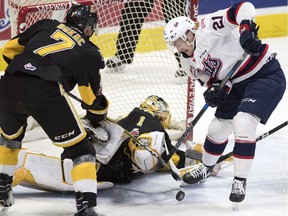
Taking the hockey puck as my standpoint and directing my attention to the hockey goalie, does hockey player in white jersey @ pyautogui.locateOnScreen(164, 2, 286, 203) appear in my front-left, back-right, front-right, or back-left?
back-right

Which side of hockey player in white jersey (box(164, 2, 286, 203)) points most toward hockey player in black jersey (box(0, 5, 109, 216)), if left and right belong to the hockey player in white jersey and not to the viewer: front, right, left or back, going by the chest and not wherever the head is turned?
front

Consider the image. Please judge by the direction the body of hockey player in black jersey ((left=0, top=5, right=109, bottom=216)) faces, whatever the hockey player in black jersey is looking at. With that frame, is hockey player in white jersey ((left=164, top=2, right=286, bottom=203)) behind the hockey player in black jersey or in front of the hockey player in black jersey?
in front

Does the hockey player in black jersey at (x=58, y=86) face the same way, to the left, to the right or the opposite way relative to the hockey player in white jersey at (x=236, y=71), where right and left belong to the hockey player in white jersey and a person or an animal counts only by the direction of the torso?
the opposite way

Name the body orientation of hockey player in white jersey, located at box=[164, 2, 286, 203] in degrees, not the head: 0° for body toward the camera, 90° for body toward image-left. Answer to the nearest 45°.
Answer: approximately 45°

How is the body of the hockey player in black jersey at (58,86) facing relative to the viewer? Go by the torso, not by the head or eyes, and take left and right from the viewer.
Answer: facing away from the viewer and to the right of the viewer
